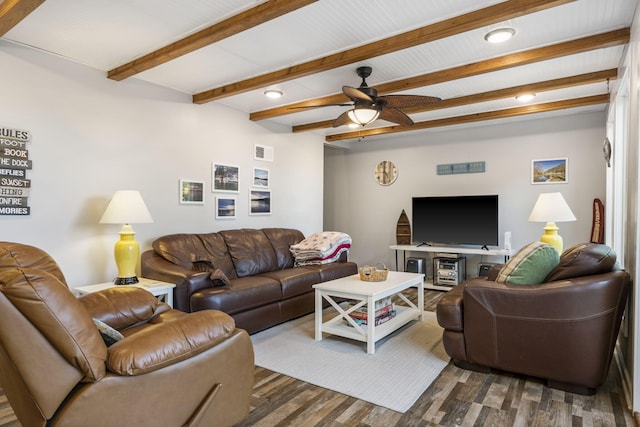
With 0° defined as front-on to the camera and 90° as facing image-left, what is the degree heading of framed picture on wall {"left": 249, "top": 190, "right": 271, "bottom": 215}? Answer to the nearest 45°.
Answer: approximately 315°

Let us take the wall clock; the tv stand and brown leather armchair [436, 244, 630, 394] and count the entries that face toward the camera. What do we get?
2

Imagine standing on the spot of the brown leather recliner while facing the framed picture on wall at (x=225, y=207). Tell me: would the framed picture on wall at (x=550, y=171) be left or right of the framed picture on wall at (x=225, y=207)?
right

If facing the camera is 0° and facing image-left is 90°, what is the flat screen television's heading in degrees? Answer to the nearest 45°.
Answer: approximately 0°

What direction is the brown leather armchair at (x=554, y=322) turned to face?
to the viewer's left

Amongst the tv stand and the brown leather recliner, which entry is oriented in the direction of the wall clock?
the brown leather recliner

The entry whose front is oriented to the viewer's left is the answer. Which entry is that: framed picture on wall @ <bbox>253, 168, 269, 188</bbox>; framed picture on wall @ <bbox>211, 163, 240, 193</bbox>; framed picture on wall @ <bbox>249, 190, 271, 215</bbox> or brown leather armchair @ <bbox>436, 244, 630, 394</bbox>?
the brown leather armchair

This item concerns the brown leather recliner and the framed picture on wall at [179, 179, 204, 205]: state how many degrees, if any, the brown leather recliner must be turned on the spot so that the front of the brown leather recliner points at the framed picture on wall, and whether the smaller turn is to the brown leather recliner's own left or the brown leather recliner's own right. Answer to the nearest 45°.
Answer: approximately 45° to the brown leather recliner's own left

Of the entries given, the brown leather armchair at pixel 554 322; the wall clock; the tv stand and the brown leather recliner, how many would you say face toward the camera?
2

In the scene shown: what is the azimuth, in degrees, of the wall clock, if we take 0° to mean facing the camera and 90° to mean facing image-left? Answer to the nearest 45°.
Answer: approximately 0°

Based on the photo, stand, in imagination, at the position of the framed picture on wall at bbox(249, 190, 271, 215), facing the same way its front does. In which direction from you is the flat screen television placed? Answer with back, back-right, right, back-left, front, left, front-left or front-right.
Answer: front-left

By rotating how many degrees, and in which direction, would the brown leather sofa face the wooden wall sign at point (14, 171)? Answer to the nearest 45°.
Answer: approximately 135° to its right
